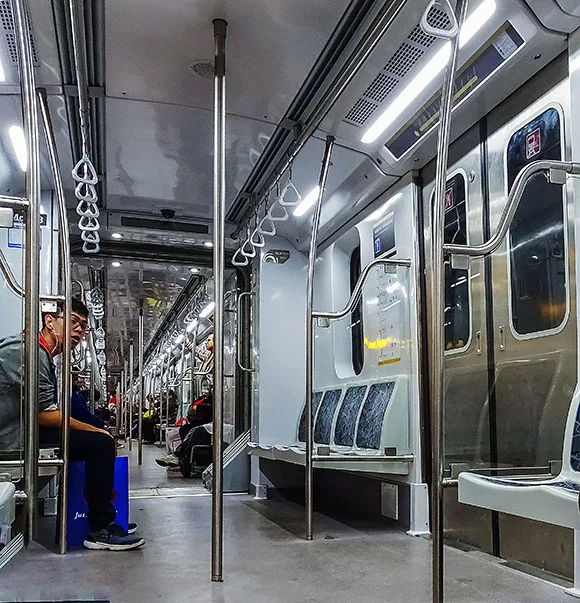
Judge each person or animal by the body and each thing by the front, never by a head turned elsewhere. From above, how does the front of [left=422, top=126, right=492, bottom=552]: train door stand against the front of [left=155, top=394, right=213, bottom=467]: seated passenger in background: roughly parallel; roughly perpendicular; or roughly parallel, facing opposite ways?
roughly parallel

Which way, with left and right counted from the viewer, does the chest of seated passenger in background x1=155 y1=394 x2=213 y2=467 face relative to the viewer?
facing to the left of the viewer

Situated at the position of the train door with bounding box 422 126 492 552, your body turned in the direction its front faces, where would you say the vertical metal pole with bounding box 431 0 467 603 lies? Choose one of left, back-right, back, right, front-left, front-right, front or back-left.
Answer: left

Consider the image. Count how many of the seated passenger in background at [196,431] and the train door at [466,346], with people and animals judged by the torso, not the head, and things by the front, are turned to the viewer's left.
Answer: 2

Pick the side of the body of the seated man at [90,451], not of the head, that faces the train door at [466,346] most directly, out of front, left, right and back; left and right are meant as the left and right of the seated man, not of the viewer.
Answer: front

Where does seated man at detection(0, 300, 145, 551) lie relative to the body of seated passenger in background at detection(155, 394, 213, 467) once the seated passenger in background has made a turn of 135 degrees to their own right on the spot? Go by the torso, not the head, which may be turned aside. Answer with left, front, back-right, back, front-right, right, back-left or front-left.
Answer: back-right

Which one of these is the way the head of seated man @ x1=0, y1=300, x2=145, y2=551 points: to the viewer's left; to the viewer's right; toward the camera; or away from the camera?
to the viewer's right

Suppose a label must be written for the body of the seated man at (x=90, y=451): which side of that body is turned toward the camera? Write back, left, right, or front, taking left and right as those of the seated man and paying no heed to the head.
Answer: right

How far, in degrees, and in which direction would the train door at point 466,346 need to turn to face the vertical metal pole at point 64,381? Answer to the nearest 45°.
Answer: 0° — it already faces it

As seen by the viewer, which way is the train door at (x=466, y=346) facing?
to the viewer's left
